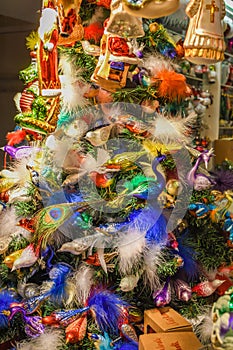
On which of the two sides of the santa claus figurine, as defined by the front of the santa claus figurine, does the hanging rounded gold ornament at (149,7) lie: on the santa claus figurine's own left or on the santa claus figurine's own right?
on the santa claus figurine's own left

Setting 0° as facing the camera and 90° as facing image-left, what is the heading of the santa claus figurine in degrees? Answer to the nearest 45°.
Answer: approximately 45°
